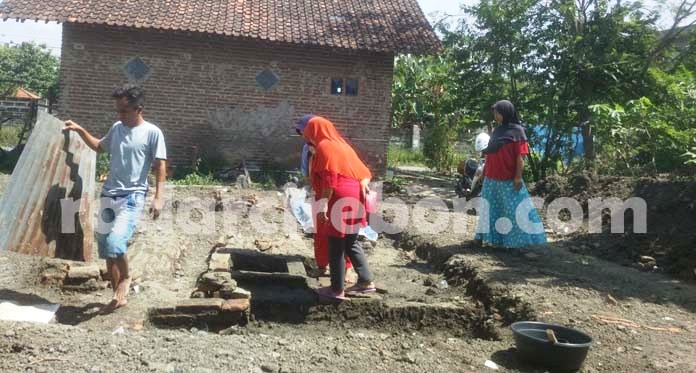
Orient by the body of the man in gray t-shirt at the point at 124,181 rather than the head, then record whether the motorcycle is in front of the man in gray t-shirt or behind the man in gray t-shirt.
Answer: behind

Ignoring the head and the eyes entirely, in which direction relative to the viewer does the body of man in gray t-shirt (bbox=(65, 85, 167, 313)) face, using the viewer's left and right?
facing the viewer and to the left of the viewer

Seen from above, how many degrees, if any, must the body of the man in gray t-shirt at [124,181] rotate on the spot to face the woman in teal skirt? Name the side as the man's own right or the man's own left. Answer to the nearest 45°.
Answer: approximately 135° to the man's own left

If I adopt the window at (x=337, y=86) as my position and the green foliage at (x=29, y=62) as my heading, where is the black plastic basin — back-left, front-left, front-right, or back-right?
back-left

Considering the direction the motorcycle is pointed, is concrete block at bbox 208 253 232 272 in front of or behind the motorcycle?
in front

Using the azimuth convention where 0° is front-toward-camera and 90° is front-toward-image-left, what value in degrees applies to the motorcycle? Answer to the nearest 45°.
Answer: approximately 45°

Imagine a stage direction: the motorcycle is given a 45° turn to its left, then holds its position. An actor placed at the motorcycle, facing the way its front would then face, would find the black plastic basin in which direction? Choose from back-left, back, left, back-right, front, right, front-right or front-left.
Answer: front

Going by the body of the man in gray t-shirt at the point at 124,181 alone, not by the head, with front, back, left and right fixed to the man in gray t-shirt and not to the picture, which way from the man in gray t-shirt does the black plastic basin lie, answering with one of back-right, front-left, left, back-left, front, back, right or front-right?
left

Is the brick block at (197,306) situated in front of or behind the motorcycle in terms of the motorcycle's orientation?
in front

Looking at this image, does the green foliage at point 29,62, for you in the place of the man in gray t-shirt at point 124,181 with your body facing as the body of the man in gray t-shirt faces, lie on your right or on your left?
on your right
